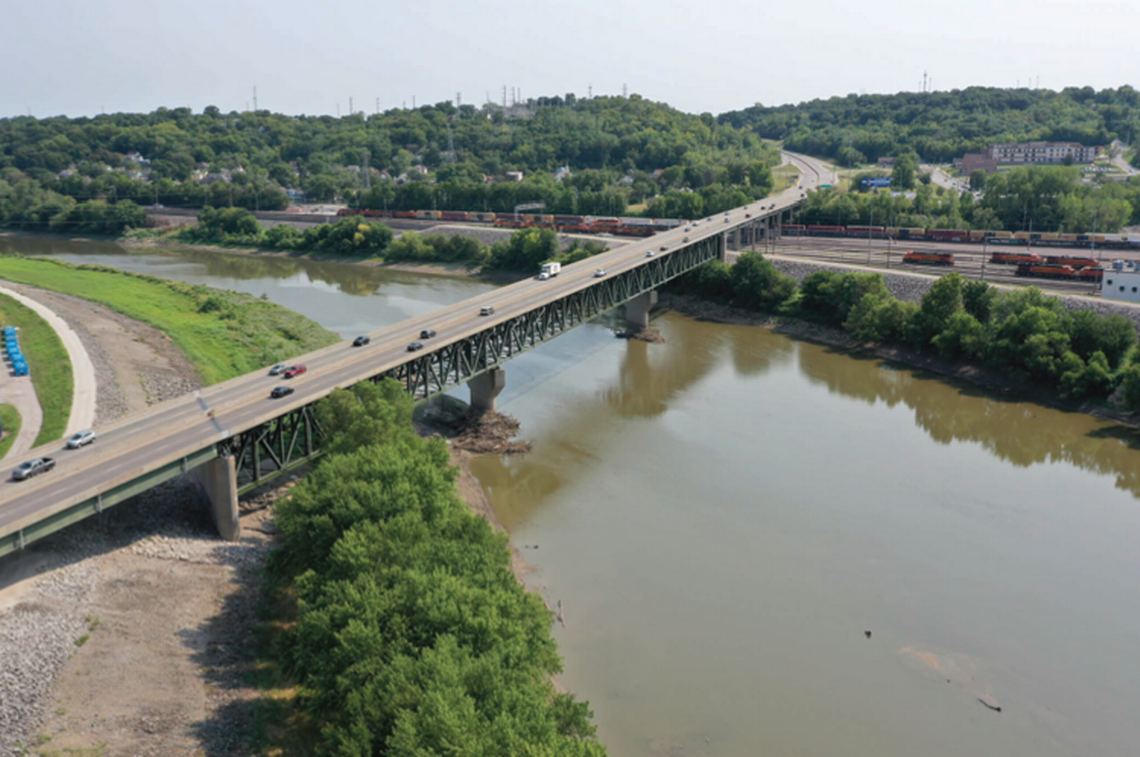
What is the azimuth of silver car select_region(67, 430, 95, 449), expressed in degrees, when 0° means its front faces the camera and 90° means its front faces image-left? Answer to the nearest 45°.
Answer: approximately 45°

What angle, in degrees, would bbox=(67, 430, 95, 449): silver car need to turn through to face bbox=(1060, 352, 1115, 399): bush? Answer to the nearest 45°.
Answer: approximately 135° to its left
